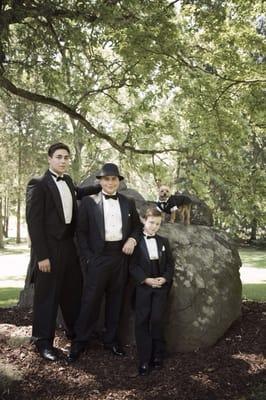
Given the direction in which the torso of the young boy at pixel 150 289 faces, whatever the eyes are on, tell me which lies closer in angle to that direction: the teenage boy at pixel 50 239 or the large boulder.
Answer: the teenage boy

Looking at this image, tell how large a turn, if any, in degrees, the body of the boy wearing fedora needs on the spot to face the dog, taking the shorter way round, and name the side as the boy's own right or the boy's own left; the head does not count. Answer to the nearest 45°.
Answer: approximately 135° to the boy's own left

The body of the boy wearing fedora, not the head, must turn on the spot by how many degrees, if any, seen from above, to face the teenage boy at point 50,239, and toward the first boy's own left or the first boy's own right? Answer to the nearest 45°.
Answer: approximately 90° to the first boy's own right

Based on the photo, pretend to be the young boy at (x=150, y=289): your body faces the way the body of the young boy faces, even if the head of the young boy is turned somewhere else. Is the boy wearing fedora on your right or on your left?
on your right

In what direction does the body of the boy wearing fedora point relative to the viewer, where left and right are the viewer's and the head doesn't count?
facing the viewer

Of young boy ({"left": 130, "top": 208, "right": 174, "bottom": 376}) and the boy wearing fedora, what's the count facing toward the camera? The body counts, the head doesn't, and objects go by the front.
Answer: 2

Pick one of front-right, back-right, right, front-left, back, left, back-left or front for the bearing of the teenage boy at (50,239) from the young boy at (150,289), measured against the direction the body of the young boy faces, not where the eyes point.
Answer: right

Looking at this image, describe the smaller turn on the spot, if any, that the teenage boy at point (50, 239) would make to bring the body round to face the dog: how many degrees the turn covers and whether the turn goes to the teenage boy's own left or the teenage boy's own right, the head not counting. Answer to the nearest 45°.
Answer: approximately 90° to the teenage boy's own left

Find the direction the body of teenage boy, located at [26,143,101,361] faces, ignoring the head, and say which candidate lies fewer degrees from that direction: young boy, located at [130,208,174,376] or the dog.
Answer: the young boy

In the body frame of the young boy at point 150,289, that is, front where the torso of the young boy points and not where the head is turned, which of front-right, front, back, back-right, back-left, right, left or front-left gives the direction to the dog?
back
